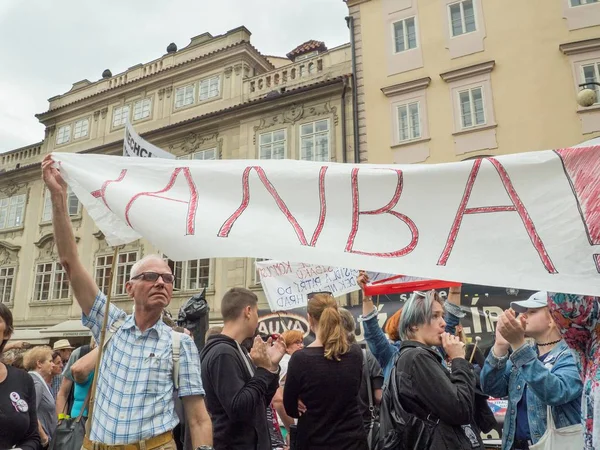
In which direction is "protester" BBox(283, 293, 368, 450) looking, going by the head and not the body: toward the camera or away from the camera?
away from the camera

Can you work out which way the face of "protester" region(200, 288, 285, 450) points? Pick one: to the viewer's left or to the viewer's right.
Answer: to the viewer's right

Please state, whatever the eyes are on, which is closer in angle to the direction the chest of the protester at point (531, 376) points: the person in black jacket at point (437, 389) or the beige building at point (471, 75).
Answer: the person in black jacket

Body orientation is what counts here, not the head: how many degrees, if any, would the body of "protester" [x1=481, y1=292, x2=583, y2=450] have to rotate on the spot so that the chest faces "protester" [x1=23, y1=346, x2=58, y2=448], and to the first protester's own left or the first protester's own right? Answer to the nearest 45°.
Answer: approximately 45° to the first protester's own right

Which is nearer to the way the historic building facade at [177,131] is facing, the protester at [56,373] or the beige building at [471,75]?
the protester

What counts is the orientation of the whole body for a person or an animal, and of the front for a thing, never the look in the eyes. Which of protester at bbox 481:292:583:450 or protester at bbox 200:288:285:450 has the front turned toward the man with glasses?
protester at bbox 481:292:583:450

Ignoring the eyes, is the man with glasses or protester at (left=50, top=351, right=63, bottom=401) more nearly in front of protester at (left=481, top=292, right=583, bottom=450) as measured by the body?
the man with glasses
